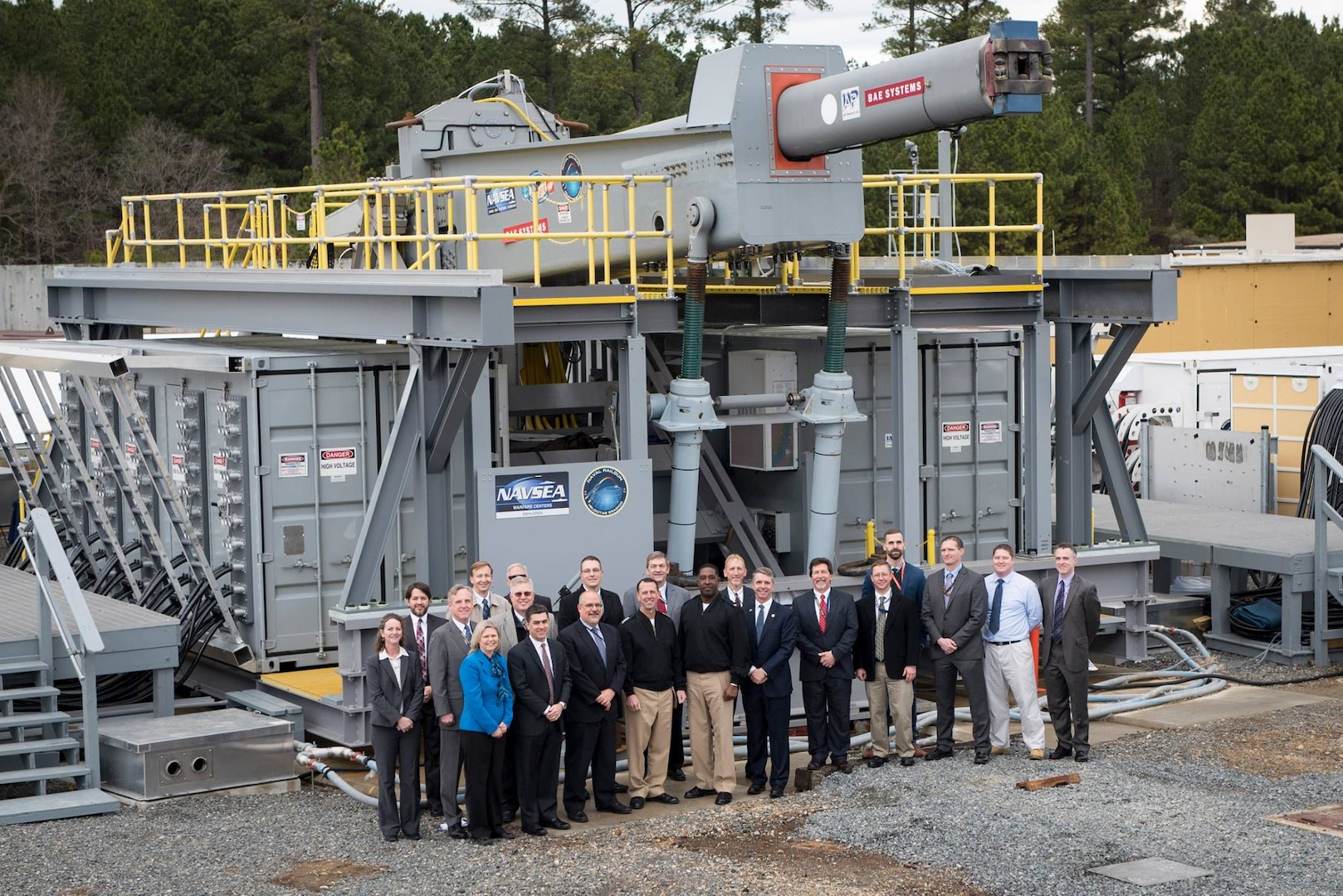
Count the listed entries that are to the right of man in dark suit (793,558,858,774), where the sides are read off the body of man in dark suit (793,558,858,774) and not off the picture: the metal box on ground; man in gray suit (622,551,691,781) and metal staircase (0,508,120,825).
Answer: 3

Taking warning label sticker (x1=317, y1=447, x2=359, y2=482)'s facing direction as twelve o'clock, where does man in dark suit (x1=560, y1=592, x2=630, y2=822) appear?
The man in dark suit is roughly at 11 o'clock from the warning label sticker.

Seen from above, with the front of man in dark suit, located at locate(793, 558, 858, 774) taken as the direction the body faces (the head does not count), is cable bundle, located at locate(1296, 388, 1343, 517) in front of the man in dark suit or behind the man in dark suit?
behind

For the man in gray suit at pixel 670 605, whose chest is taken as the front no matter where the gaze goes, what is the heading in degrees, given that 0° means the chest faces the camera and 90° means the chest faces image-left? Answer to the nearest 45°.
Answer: approximately 0°

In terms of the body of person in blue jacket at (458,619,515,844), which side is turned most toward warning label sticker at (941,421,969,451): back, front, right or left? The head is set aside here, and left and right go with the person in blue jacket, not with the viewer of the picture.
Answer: left

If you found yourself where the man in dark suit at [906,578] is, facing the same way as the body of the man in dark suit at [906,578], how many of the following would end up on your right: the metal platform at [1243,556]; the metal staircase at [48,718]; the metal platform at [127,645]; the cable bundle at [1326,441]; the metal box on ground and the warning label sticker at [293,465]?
4

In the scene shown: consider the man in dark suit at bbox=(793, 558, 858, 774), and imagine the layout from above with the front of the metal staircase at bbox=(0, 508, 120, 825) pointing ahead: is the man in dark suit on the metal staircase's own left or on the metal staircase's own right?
on the metal staircase's own left

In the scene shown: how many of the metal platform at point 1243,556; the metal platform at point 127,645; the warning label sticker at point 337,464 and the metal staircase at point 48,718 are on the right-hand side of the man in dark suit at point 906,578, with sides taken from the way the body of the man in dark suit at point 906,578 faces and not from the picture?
3

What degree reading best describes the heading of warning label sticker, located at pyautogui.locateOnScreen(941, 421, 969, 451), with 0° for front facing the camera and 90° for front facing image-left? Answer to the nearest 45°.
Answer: approximately 0°
